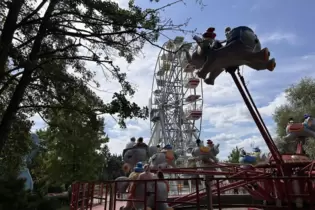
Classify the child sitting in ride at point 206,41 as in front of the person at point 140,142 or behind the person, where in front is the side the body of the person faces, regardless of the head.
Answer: behind

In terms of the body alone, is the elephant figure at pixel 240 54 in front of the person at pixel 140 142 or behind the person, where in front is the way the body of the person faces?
behind

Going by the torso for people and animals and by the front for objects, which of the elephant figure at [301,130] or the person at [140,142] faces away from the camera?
the person

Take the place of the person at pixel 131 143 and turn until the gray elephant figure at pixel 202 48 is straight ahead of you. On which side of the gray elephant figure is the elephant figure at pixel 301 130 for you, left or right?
left
